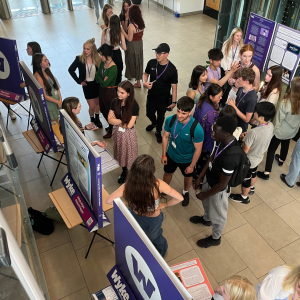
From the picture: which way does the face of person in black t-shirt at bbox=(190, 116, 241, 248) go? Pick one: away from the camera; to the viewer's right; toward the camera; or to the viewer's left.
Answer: to the viewer's left

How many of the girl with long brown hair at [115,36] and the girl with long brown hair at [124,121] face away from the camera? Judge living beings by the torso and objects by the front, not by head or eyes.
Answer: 1

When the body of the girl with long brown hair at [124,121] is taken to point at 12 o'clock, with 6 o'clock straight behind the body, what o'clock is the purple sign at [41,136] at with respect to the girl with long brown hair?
The purple sign is roughly at 2 o'clock from the girl with long brown hair.

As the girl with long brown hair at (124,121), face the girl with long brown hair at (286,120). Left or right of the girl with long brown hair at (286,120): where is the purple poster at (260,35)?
left

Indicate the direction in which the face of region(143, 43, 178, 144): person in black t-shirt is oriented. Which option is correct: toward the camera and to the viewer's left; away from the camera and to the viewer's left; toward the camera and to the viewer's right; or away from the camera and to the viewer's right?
toward the camera and to the viewer's left

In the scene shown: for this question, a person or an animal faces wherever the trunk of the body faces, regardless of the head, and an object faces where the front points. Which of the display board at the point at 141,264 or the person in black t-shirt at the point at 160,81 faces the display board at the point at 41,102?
the person in black t-shirt

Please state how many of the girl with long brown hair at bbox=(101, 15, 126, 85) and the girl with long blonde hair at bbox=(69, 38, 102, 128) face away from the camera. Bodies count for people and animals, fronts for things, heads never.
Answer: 1

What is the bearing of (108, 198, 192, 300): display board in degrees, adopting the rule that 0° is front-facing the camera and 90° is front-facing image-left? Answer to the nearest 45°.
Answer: approximately 45°

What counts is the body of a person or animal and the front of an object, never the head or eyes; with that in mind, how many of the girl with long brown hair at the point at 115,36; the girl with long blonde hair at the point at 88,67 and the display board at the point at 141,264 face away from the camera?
1

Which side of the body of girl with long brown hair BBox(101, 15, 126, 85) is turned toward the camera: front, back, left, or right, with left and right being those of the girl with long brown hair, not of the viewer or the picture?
back
